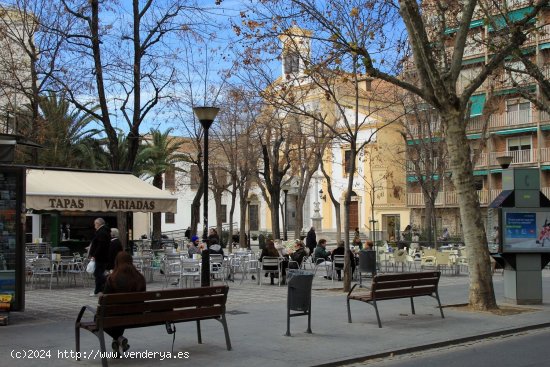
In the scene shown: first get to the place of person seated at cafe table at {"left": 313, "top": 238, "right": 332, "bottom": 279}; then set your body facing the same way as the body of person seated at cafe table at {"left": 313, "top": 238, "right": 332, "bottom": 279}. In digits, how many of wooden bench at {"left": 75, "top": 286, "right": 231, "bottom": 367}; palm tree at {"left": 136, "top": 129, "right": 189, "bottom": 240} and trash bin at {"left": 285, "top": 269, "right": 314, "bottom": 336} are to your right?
2

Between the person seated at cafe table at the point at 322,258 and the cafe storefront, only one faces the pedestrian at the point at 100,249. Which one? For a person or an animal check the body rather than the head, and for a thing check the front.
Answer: the cafe storefront

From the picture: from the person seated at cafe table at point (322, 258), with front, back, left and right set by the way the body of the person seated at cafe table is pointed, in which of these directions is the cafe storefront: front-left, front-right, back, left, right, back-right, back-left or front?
back-right

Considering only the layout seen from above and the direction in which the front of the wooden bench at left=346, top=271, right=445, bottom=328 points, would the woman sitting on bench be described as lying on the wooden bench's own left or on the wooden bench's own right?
on the wooden bench's own left

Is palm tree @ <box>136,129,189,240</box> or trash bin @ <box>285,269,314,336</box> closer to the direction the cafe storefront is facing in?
the trash bin

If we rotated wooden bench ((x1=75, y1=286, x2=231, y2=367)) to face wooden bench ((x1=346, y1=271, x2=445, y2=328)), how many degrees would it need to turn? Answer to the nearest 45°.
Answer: approximately 90° to its right

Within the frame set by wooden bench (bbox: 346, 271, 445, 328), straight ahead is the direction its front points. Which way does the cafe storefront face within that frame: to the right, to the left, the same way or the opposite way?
the opposite way

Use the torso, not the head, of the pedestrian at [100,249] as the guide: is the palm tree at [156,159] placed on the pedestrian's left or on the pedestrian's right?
on the pedestrian's right

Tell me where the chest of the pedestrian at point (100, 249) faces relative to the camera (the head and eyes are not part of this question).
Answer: to the viewer's left

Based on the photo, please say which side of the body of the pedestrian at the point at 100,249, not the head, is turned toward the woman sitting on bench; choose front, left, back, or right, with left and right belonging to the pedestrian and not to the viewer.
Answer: left

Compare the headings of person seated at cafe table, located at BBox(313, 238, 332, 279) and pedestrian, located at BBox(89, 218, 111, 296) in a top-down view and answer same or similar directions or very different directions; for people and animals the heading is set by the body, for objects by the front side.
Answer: very different directions

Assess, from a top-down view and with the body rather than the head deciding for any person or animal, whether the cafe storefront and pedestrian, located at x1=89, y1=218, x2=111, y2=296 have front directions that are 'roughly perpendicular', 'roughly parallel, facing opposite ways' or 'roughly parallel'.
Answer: roughly perpendicular

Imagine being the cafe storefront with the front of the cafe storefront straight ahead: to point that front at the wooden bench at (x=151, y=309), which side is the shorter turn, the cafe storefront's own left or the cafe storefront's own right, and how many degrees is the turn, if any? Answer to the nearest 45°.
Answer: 0° — it already faces it

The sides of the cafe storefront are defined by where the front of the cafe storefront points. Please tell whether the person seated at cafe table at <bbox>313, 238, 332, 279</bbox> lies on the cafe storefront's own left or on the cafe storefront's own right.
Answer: on the cafe storefront's own left
